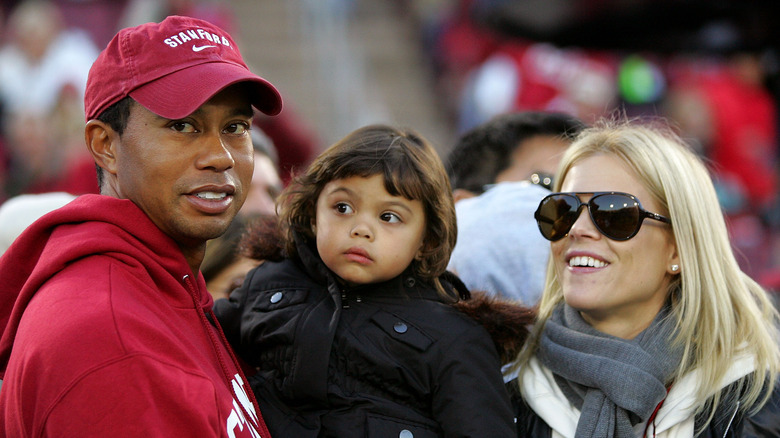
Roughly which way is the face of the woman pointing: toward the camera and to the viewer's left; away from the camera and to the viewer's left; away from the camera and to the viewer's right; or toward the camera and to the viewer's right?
toward the camera and to the viewer's left

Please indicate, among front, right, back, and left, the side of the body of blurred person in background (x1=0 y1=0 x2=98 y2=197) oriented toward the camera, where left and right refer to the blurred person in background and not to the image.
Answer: front

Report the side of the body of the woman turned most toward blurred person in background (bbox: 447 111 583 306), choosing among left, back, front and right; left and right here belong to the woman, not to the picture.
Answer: right

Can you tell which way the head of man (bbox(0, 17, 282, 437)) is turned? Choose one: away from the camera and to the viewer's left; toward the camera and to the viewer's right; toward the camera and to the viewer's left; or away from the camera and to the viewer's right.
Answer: toward the camera and to the viewer's right

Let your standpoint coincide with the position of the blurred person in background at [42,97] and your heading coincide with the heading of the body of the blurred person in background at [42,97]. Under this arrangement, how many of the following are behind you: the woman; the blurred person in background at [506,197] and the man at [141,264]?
0

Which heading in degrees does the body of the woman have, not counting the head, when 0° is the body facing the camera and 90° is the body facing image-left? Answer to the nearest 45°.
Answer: approximately 45°

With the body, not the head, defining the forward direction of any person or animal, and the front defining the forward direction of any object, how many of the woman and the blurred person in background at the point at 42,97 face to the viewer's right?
0

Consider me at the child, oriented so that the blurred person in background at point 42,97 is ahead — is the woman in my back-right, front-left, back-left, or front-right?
back-right

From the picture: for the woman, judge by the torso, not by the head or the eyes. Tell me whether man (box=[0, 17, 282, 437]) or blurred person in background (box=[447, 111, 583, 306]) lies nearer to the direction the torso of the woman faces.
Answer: the man

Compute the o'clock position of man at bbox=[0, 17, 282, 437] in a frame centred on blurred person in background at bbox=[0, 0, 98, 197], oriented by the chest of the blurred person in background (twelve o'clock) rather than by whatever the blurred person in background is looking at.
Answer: The man is roughly at 12 o'clock from the blurred person in background.

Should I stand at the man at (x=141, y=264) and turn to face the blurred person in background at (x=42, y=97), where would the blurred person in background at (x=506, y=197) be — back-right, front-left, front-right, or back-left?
front-right

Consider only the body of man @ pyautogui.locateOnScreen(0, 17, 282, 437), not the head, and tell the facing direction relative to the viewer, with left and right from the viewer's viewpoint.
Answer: facing the viewer and to the right of the viewer

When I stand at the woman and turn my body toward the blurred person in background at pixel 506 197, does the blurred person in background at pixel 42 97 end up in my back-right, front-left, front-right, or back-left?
front-left

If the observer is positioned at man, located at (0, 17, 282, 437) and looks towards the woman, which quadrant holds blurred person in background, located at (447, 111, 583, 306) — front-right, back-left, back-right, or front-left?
front-left

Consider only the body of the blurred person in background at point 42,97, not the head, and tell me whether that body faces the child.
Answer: yes

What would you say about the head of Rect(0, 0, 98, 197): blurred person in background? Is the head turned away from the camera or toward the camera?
toward the camera

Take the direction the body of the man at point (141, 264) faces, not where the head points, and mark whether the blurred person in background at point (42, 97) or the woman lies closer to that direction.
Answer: the woman
